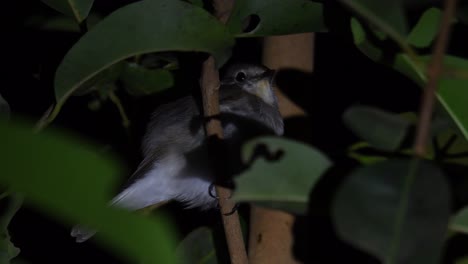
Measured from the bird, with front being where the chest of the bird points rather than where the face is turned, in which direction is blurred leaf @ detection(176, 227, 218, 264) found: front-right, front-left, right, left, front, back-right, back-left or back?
right

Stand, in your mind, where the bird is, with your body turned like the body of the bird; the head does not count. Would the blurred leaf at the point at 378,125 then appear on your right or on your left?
on your left

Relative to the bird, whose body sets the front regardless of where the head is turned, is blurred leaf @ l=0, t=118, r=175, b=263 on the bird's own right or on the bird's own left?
on the bird's own right

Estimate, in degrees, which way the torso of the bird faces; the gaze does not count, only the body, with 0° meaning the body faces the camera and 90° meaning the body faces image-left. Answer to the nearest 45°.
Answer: approximately 270°

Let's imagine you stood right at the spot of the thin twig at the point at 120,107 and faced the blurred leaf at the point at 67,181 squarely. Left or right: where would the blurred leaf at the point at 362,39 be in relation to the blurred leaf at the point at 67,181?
left
